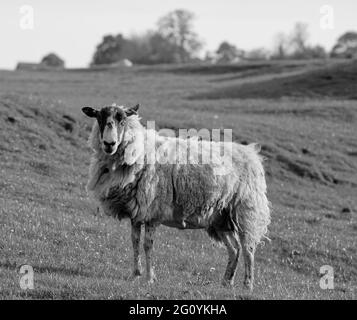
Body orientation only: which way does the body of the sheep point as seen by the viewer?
to the viewer's left
